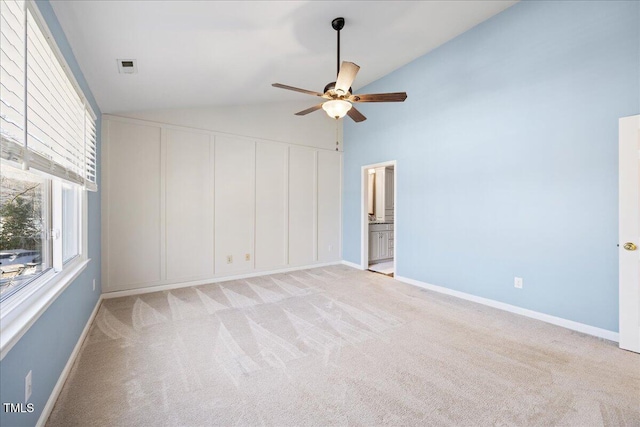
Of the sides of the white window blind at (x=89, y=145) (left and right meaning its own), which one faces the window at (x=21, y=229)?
right

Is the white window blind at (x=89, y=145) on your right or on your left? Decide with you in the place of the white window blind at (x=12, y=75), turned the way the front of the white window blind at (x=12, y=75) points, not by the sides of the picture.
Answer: on your left

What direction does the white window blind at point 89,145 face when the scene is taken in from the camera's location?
facing to the right of the viewer

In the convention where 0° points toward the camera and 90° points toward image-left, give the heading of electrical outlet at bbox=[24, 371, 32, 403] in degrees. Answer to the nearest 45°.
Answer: approximately 270°

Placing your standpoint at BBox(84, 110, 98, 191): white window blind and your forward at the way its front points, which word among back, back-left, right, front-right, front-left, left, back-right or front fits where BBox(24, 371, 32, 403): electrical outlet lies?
right

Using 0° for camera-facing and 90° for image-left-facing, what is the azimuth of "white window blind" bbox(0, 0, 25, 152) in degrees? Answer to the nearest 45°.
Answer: approximately 270°
